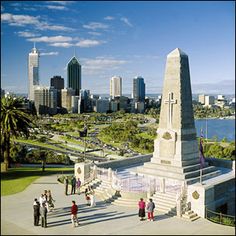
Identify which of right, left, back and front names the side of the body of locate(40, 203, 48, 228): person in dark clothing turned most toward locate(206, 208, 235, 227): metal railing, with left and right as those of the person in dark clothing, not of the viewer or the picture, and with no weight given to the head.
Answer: right

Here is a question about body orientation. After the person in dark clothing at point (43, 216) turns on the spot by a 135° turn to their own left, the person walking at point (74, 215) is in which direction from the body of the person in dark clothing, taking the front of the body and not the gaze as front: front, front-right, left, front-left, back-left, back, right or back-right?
back-left

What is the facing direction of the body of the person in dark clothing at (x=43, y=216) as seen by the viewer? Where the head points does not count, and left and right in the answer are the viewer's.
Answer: facing away from the viewer

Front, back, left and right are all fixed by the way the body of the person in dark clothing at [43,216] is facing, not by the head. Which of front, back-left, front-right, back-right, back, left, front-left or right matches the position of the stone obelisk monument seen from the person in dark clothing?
front-right

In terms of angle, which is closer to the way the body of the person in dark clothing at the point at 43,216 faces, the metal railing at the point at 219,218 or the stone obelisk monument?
the stone obelisk monument

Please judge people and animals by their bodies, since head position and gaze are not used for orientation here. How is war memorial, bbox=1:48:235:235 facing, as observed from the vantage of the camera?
facing the viewer and to the left of the viewer
